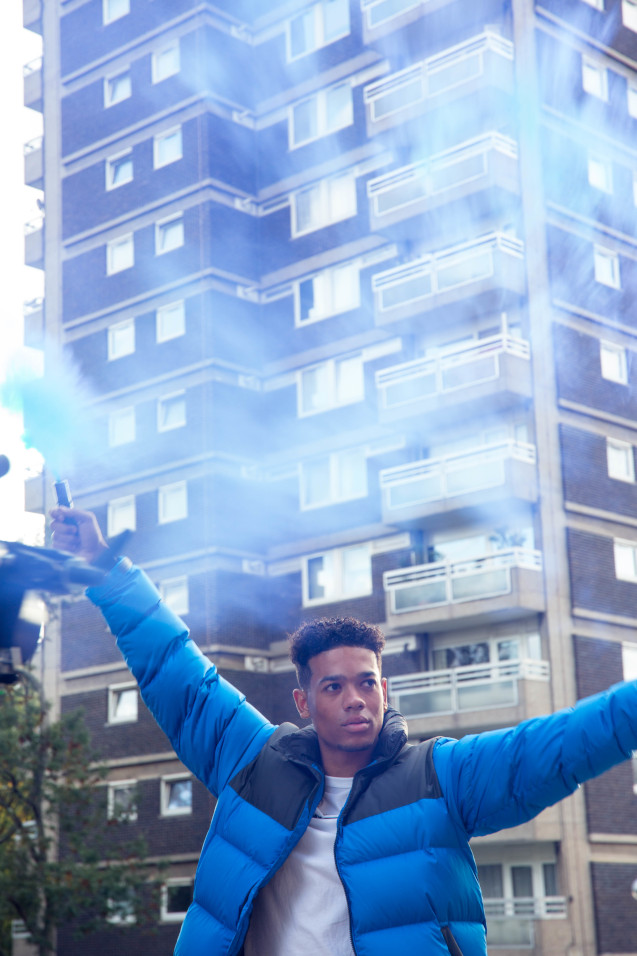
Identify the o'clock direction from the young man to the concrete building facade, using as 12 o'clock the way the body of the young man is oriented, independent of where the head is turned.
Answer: The concrete building facade is roughly at 6 o'clock from the young man.

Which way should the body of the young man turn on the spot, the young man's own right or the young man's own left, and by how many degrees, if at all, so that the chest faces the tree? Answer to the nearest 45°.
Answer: approximately 180°

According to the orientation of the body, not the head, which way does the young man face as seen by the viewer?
toward the camera
